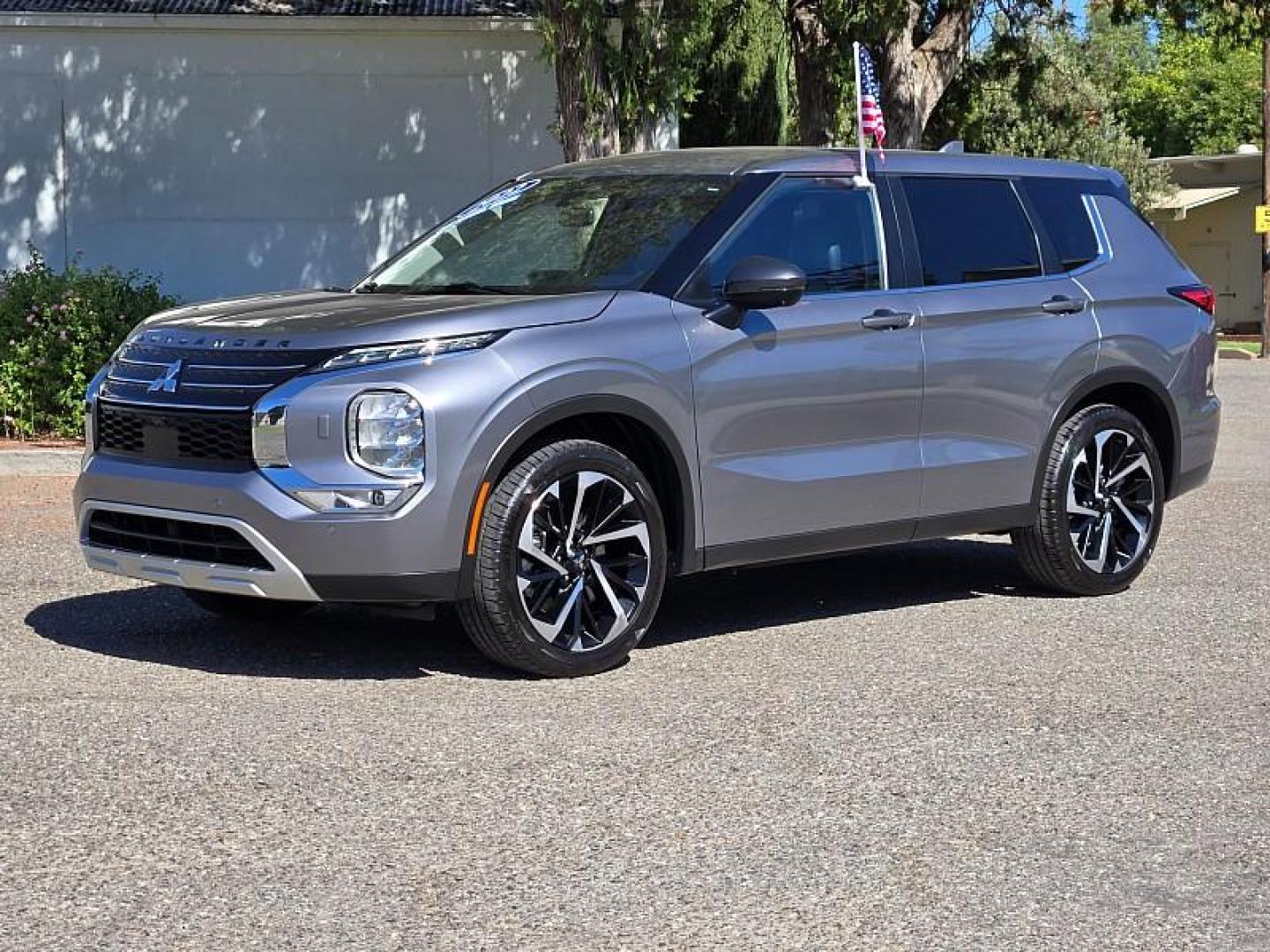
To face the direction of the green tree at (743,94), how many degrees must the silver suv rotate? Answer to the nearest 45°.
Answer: approximately 135° to its right

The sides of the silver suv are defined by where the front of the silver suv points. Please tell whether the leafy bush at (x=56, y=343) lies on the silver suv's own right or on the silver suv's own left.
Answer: on the silver suv's own right

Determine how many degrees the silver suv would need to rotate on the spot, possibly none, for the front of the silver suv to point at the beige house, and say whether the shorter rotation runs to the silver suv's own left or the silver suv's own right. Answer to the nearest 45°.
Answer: approximately 135° to the silver suv's own right

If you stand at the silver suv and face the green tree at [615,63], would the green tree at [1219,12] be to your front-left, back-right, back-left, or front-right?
front-right

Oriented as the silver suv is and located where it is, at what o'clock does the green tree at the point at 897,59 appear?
The green tree is roughly at 5 o'clock from the silver suv.

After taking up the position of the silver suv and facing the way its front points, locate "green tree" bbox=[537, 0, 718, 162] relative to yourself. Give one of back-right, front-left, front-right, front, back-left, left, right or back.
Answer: back-right

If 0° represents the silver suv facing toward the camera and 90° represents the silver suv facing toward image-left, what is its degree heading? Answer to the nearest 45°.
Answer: approximately 45°

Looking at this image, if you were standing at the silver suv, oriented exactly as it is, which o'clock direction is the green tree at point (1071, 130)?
The green tree is roughly at 5 o'clock from the silver suv.
